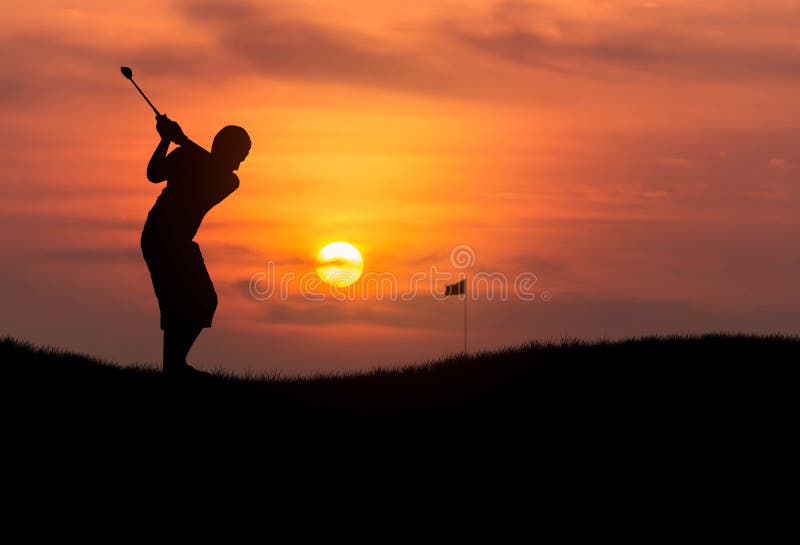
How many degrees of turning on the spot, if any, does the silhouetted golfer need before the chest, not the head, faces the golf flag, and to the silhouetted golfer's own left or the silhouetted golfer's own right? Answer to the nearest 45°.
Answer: approximately 45° to the silhouetted golfer's own left

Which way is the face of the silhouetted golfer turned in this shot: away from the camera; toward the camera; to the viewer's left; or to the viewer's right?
to the viewer's right
